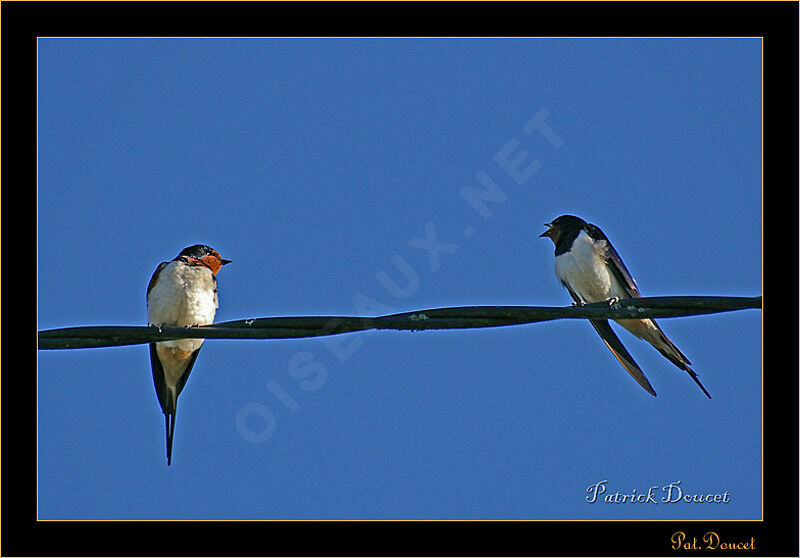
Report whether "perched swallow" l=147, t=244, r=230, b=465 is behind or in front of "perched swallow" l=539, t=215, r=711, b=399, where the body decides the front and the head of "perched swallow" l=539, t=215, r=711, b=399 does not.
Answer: in front
